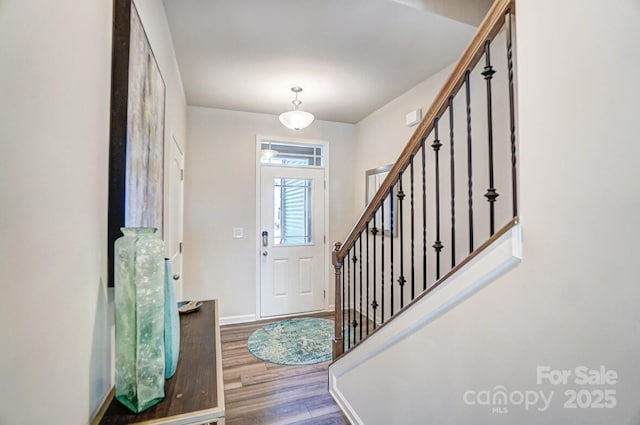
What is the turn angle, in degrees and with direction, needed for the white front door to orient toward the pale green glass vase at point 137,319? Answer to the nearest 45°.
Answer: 0° — it already faces it

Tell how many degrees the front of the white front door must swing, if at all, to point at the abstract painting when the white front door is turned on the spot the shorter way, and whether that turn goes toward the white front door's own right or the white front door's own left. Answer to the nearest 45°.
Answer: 0° — it already faces it

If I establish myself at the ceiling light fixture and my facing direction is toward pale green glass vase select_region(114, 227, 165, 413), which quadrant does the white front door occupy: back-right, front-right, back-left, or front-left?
back-right

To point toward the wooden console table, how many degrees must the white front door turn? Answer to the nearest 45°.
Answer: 0° — it already faces it
